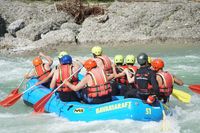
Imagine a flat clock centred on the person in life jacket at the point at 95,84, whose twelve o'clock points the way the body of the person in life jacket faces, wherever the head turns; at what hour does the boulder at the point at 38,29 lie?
The boulder is roughly at 1 o'clock from the person in life jacket.

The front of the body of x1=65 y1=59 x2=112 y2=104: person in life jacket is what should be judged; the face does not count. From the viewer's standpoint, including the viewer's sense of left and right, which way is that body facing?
facing away from the viewer and to the left of the viewer

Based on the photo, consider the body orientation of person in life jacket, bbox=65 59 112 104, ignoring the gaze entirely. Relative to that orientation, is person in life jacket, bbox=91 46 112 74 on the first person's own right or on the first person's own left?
on the first person's own right

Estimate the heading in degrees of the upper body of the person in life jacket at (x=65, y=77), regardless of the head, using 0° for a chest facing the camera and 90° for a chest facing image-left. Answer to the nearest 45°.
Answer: approximately 180°

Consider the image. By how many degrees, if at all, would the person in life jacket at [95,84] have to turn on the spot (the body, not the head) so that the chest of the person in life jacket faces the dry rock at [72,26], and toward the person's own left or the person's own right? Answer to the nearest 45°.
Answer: approximately 45° to the person's own right

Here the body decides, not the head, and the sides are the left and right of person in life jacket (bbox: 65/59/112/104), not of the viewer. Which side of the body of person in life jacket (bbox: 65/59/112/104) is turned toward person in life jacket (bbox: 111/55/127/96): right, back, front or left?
right

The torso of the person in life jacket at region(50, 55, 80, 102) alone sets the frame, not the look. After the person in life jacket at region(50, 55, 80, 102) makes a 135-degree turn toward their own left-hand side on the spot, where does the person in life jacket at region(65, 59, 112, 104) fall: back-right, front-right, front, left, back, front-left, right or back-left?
left
